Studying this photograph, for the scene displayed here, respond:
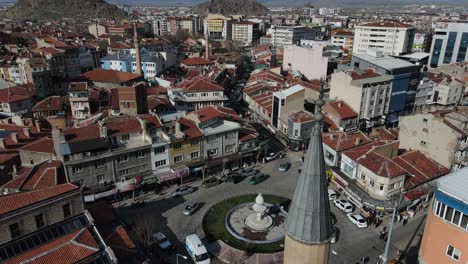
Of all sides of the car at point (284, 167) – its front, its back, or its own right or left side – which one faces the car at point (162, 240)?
front

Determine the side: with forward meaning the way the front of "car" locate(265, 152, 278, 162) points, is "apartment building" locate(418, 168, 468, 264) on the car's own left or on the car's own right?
on the car's own left
